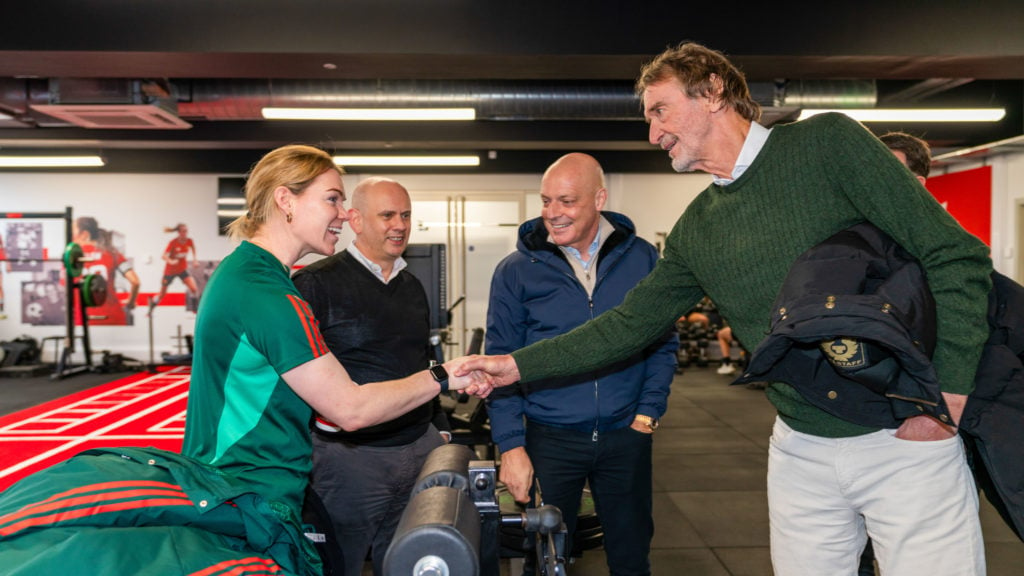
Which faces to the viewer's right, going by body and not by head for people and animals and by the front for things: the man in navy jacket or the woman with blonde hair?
the woman with blonde hair

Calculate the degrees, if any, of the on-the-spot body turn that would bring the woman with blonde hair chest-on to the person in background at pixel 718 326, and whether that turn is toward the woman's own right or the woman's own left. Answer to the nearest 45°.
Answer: approximately 45° to the woman's own left

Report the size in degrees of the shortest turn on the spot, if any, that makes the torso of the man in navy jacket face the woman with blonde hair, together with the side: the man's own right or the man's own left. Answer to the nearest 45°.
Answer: approximately 45° to the man's own right

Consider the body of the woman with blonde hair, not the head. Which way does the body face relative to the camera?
to the viewer's right

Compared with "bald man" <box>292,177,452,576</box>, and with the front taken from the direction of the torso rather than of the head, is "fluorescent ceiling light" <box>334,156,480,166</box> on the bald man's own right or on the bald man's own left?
on the bald man's own left

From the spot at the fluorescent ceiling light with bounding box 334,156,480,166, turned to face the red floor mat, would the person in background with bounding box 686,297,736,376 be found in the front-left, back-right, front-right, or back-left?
back-left

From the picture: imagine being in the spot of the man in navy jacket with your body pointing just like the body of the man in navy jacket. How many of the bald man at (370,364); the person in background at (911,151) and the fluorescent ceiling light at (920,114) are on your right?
1

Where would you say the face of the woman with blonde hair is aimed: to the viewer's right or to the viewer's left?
to the viewer's right

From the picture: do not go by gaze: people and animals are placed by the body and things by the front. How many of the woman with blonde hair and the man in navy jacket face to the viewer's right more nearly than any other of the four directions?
1

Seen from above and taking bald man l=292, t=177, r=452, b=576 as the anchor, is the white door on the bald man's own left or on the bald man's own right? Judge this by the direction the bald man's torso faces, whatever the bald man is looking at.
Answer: on the bald man's own left

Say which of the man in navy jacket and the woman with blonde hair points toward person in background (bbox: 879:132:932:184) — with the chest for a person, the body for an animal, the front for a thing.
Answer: the woman with blonde hair

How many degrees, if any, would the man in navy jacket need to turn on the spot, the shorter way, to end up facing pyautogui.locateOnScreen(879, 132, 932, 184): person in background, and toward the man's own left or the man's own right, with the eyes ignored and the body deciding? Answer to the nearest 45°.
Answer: approximately 90° to the man's own left
